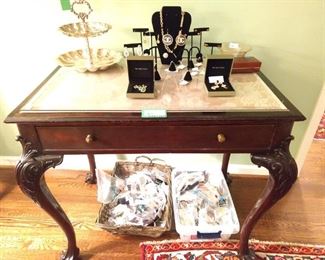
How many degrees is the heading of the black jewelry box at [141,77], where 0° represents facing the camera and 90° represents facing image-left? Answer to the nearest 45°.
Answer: approximately 0°

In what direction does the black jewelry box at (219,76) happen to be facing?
toward the camera

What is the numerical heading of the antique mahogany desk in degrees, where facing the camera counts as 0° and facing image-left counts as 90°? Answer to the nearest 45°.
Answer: approximately 0°

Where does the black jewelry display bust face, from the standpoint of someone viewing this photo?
facing the viewer
